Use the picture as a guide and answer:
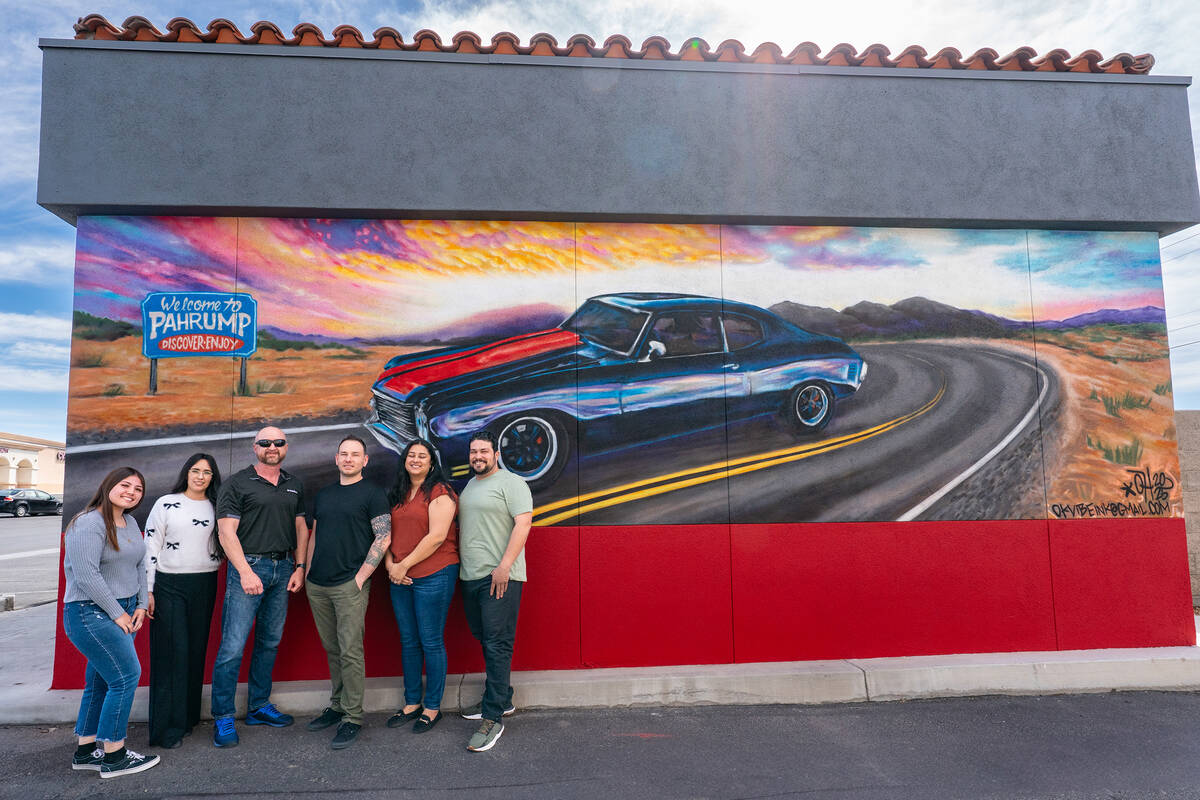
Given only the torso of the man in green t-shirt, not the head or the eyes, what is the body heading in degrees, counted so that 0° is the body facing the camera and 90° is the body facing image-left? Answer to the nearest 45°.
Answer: approximately 45°

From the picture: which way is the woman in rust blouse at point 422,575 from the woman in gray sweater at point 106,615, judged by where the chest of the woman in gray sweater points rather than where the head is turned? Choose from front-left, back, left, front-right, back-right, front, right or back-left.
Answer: front-left

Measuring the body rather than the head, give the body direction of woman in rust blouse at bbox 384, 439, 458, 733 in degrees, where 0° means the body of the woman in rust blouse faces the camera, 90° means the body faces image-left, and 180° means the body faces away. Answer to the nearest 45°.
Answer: approximately 45°

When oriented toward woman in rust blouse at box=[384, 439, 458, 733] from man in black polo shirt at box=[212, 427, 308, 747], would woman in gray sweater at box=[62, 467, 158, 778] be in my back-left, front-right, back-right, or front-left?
back-right

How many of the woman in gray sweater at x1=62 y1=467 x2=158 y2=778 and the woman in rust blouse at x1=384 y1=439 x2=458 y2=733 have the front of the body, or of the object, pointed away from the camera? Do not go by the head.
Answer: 0

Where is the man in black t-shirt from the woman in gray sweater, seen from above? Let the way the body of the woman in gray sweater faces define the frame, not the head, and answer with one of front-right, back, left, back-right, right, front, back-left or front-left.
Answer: front-left

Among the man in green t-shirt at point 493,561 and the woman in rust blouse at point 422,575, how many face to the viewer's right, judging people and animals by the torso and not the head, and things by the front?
0

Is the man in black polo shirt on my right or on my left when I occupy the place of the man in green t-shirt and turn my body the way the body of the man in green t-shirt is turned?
on my right

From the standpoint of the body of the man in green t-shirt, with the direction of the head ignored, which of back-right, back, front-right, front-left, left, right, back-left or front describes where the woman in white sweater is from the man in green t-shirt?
front-right
